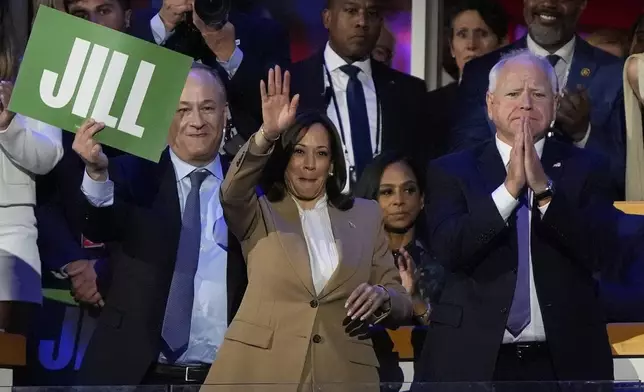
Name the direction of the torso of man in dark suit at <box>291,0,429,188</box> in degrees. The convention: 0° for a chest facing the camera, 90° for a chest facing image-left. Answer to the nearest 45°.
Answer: approximately 0°

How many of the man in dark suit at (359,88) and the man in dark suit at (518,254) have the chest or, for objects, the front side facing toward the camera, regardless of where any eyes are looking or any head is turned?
2

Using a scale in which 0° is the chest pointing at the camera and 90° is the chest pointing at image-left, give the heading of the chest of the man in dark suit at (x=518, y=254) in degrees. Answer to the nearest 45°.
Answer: approximately 0°

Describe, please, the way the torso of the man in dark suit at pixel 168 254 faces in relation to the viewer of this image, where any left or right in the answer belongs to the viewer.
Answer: facing the viewer and to the right of the viewer

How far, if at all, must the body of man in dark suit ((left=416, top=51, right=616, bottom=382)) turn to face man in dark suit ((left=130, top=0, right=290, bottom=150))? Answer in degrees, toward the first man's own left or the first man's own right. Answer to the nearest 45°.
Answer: approximately 90° to the first man's own right

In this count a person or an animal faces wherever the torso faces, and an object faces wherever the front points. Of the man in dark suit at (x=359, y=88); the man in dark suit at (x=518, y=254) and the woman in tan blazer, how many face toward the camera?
3
